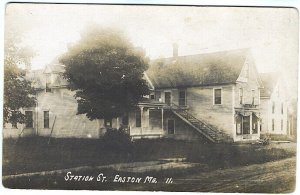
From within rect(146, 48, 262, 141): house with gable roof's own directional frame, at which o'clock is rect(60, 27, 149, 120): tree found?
The tree is roughly at 4 o'clock from the house with gable roof.

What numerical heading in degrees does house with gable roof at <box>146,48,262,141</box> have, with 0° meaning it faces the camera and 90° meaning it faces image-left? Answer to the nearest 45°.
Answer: approximately 315°

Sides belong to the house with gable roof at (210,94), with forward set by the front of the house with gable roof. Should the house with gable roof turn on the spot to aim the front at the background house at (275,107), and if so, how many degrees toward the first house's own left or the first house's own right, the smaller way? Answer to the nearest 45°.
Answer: approximately 45° to the first house's own left

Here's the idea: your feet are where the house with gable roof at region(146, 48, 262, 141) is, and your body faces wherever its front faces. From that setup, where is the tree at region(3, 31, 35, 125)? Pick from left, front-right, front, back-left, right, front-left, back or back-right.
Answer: back-right
